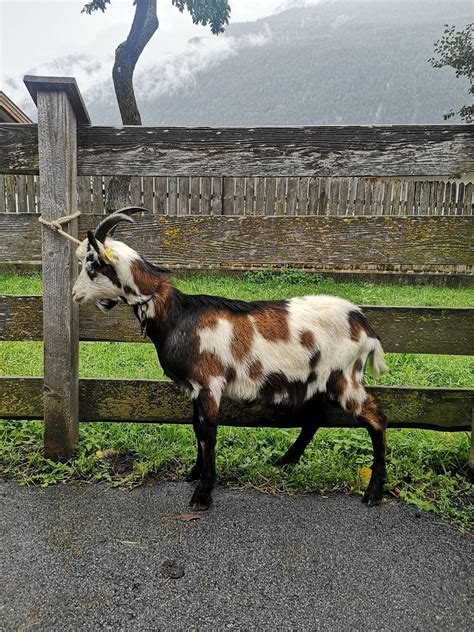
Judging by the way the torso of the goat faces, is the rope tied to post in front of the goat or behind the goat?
in front

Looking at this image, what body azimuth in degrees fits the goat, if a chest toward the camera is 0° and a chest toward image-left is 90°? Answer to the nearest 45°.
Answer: approximately 90°

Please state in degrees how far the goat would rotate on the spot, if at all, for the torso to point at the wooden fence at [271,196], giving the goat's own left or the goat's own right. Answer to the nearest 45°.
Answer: approximately 90° to the goat's own right

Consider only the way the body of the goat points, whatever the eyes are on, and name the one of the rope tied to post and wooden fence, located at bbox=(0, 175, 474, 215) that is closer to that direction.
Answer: the rope tied to post
